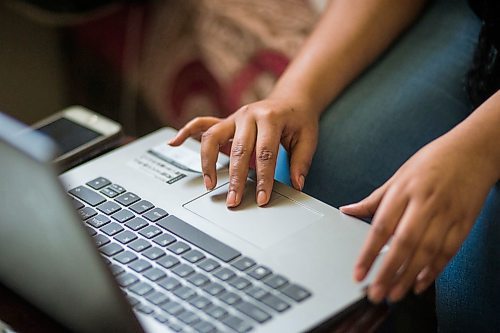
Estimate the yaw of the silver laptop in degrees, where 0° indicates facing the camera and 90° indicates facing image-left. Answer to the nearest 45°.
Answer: approximately 225°
